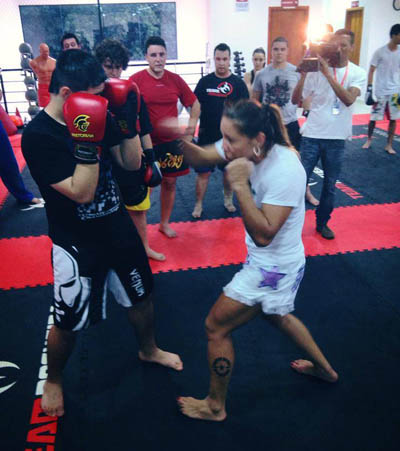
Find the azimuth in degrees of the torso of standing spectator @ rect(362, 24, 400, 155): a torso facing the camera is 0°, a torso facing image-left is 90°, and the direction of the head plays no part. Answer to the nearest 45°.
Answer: approximately 0°

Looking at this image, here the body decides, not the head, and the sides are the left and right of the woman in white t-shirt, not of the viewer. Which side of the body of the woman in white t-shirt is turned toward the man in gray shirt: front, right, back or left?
right

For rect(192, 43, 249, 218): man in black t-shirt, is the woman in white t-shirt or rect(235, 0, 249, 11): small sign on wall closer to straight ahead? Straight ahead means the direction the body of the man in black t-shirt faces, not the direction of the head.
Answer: the woman in white t-shirt

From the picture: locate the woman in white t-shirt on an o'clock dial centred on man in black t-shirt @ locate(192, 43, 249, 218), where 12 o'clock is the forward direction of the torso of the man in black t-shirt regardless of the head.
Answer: The woman in white t-shirt is roughly at 12 o'clock from the man in black t-shirt.

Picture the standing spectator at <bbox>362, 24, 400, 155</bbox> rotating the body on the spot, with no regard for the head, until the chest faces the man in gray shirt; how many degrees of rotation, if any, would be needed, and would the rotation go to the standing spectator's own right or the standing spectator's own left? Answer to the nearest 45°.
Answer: approximately 45° to the standing spectator's own right

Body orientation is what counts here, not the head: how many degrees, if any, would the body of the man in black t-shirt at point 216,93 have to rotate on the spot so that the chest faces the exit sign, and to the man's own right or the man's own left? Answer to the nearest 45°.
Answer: approximately 180°

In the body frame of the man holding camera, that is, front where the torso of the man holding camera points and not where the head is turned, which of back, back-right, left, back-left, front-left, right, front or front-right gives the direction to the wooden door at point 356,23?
back-right

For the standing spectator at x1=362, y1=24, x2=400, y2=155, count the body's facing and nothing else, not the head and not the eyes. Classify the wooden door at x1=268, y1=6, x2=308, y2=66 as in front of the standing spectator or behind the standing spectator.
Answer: behind

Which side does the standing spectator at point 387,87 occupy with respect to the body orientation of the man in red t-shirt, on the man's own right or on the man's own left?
on the man's own left

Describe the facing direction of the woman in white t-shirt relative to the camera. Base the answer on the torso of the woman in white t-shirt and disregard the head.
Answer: to the viewer's left
